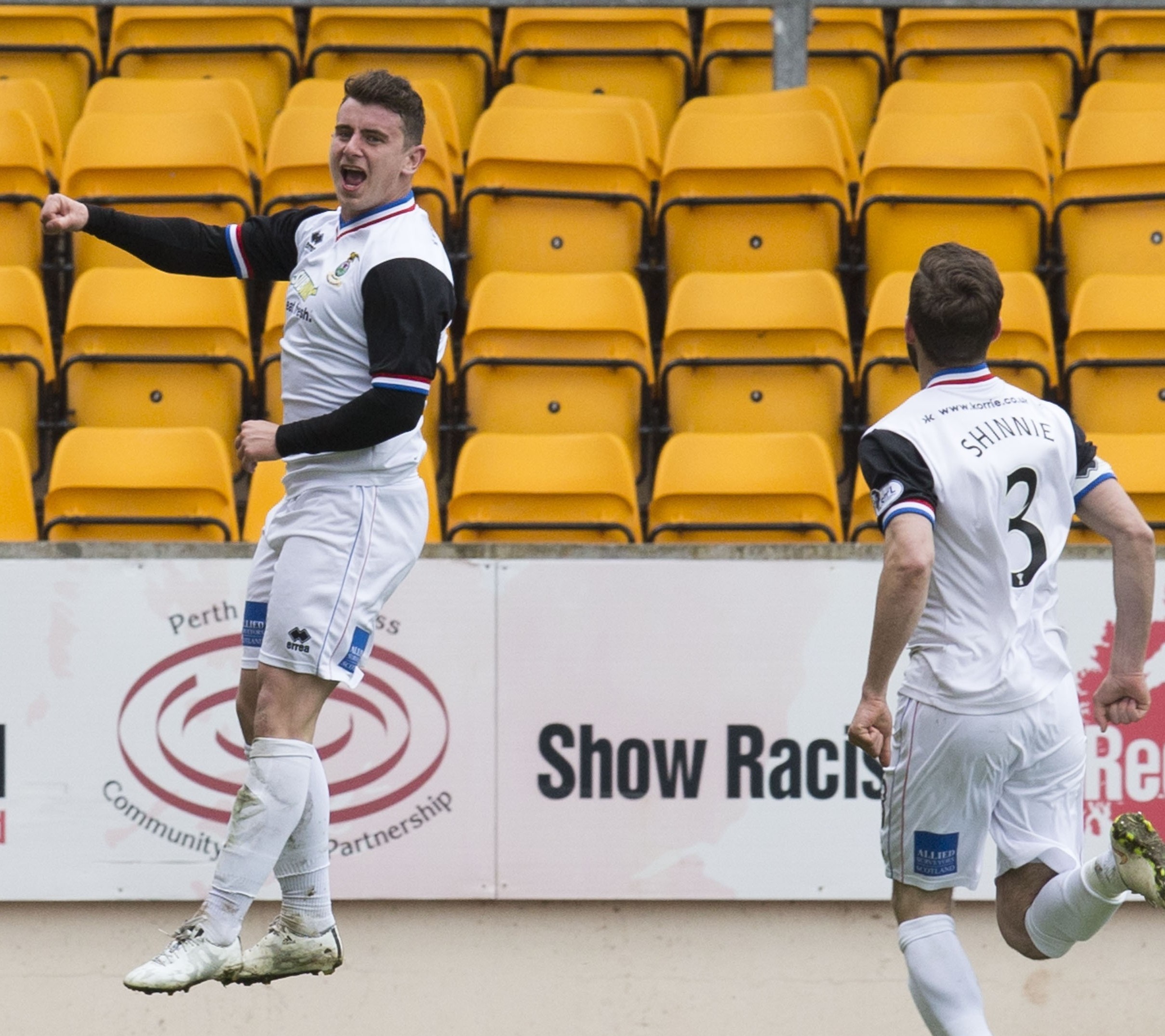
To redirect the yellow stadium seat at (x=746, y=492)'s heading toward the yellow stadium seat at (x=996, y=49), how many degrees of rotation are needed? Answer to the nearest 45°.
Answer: approximately 135° to its left

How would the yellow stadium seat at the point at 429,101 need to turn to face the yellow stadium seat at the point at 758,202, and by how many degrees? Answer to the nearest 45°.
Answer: approximately 45° to its left

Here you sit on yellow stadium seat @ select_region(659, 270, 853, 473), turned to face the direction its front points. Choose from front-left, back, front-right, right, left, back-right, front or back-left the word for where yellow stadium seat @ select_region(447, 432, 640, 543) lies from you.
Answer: front-right

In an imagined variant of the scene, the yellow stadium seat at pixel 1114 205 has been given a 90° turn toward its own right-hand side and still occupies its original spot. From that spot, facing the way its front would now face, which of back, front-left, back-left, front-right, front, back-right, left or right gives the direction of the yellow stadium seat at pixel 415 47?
front

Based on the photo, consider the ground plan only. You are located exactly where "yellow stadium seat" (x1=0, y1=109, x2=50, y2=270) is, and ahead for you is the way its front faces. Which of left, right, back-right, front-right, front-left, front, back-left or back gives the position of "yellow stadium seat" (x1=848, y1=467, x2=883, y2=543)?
front-left

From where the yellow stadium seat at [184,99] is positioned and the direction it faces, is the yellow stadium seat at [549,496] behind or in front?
in front

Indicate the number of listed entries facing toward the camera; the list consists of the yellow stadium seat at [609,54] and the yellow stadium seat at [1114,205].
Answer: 2

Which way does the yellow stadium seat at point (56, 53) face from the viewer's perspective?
toward the camera

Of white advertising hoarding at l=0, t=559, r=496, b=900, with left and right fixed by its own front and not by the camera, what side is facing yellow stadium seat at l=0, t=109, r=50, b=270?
back

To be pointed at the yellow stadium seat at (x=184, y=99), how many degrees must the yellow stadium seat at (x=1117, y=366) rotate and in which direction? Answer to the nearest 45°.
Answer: approximately 90° to its right

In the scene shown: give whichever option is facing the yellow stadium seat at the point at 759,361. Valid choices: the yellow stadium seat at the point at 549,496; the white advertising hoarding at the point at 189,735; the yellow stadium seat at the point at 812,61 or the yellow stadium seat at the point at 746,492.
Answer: the yellow stadium seat at the point at 812,61

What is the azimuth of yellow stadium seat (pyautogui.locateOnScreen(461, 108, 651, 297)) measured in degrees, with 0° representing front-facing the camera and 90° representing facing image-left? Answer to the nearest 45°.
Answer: approximately 0°

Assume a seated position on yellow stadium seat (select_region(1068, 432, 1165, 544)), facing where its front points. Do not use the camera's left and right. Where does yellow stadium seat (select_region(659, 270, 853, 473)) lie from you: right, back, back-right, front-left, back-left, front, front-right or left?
right

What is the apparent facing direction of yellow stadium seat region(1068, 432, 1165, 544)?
toward the camera

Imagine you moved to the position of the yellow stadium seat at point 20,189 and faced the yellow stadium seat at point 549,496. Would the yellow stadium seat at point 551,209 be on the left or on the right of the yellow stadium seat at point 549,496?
left
